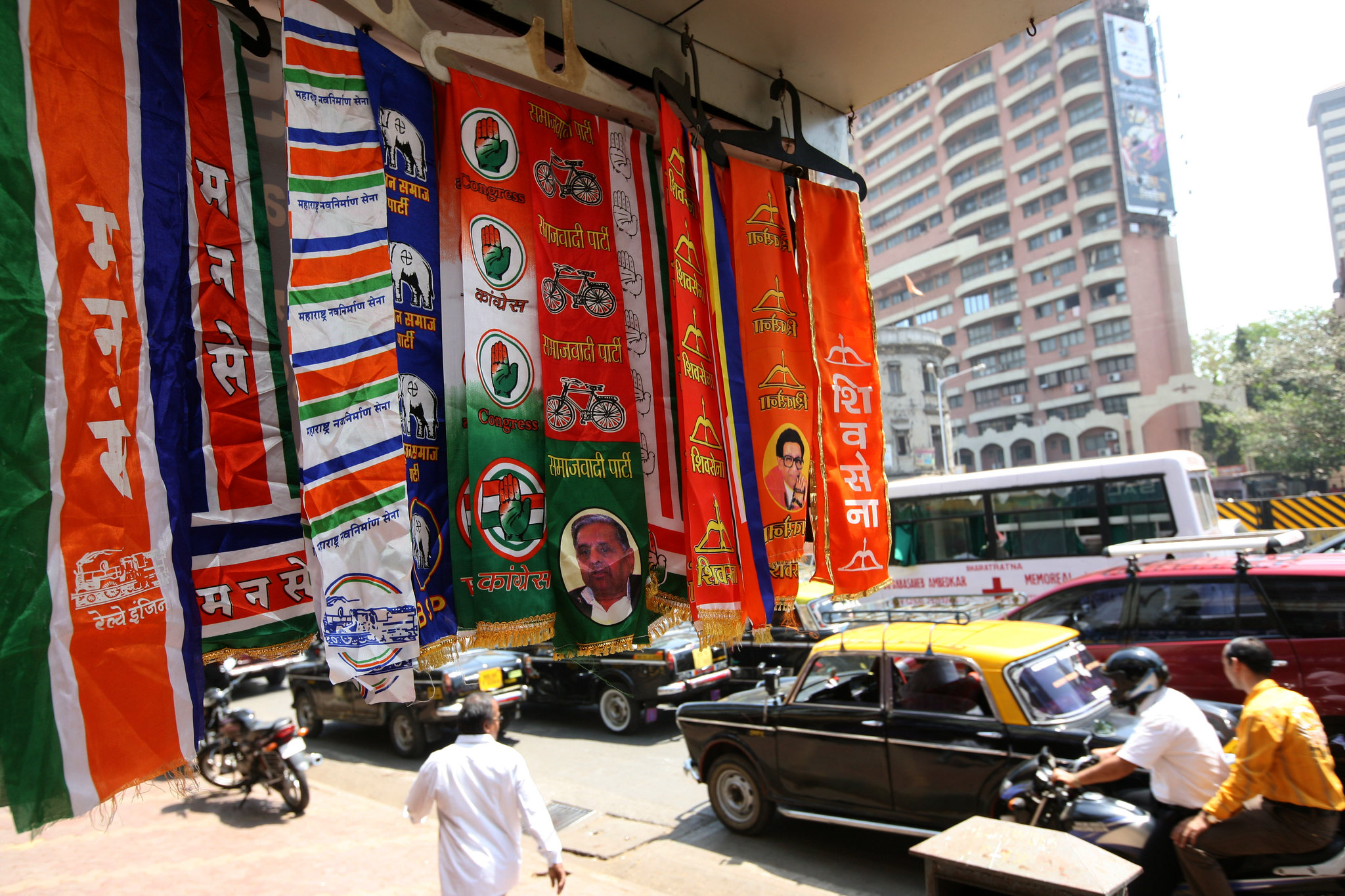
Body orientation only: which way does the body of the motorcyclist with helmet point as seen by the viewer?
to the viewer's left

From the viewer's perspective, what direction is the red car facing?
to the viewer's left

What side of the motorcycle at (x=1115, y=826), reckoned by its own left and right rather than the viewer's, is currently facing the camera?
left

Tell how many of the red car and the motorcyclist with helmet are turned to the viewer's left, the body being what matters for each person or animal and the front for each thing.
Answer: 2

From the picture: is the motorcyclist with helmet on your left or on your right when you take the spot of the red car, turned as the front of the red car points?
on your left
